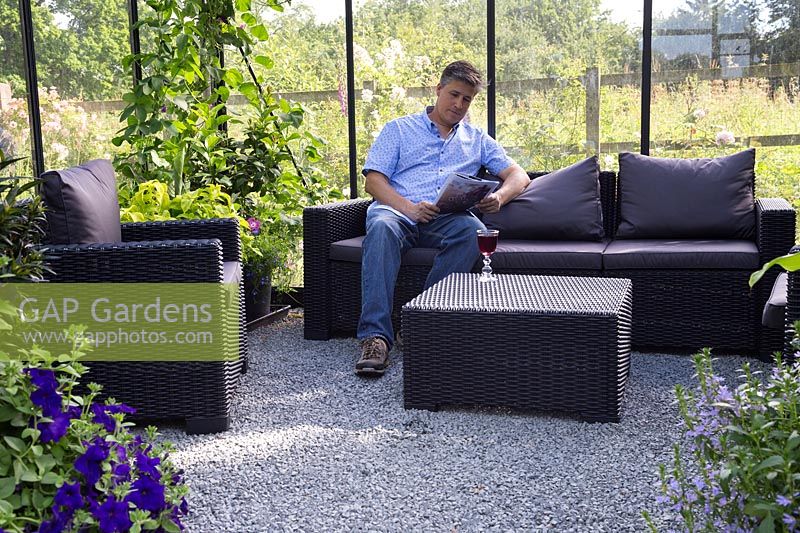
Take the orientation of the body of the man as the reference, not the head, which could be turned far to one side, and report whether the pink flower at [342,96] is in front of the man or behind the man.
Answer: behind

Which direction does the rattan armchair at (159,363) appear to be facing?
to the viewer's right

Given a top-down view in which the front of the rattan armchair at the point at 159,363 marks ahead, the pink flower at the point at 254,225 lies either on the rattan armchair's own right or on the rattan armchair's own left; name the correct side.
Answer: on the rattan armchair's own left

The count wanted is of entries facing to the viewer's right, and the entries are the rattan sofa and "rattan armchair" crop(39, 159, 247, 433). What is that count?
1

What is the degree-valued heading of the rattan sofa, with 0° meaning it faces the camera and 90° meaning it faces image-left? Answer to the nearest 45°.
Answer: approximately 0°

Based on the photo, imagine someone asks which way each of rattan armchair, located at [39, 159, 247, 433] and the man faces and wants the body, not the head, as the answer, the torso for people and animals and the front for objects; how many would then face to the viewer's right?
1

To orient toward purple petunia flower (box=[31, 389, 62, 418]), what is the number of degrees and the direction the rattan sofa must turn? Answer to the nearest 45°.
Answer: approximately 45° to its right

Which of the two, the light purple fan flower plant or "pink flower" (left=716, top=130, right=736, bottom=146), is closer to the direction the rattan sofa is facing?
the light purple fan flower plant

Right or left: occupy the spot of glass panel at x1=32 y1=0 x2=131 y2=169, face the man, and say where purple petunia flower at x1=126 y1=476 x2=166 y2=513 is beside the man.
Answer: right
